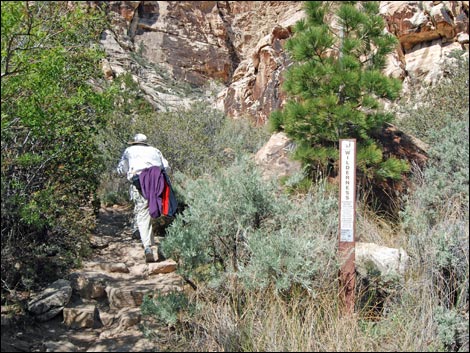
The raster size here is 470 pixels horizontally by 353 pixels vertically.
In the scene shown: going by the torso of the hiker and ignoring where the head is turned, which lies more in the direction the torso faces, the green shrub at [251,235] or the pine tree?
the pine tree

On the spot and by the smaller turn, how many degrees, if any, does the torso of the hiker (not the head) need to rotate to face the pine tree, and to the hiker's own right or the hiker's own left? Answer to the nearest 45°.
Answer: approximately 90° to the hiker's own right

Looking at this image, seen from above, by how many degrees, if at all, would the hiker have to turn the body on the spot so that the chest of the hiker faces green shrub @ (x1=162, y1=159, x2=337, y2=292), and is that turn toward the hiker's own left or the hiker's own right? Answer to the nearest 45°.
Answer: approximately 135° to the hiker's own right

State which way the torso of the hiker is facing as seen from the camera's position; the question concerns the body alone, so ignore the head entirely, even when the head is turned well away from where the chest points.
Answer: away from the camera

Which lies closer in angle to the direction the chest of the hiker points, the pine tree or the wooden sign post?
the pine tree

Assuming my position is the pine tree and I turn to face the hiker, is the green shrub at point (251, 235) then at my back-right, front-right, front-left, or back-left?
front-left

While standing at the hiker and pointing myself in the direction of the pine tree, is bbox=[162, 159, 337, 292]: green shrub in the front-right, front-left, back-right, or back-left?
front-right

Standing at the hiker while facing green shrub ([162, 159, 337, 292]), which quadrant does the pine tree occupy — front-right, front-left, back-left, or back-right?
front-left

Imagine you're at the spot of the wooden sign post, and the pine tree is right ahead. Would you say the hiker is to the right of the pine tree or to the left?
left

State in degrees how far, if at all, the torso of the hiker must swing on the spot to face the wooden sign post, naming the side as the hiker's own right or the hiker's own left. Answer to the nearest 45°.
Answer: approximately 135° to the hiker's own right
